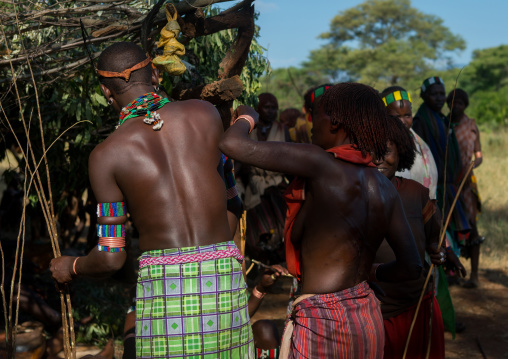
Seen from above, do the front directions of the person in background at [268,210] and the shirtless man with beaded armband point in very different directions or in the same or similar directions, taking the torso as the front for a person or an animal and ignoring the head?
very different directions

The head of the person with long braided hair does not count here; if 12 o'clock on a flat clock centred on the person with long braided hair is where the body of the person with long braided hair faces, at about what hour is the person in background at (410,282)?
The person in background is roughly at 2 o'clock from the person with long braided hair.

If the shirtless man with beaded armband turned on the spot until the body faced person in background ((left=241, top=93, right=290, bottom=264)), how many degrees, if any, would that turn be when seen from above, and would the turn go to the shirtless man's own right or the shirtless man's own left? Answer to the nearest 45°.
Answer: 0° — they already face them

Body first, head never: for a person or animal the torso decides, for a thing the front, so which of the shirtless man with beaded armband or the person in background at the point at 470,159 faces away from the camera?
the shirtless man with beaded armband

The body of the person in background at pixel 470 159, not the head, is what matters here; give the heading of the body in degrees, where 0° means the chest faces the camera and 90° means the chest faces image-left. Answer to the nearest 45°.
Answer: approximately 45°

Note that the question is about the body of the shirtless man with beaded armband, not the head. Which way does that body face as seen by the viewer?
away from the camera

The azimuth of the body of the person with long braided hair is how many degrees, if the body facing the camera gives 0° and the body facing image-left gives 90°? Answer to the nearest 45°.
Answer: approximately 135°

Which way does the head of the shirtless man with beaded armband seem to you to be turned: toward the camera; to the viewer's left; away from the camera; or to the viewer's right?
away from the camera

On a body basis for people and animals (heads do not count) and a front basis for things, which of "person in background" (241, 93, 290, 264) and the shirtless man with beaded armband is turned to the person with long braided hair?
the person in background

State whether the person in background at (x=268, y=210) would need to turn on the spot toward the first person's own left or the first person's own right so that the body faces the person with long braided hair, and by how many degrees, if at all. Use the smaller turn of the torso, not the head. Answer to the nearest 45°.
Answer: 0° — they already face them

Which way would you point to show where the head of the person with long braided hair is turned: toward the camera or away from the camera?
away from the camera
